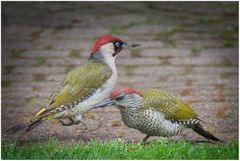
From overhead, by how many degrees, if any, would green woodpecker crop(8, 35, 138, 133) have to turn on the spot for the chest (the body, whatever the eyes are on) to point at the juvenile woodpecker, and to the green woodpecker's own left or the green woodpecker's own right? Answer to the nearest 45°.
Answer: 0° — it already faces it

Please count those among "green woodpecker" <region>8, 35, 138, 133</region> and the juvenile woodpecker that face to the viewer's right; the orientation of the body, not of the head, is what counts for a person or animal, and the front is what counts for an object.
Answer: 1

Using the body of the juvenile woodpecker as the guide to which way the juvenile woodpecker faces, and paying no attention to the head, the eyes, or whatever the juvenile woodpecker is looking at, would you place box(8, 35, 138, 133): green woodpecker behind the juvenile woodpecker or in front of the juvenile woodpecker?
in front

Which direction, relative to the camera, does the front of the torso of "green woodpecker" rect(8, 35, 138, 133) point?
to the viewer's right

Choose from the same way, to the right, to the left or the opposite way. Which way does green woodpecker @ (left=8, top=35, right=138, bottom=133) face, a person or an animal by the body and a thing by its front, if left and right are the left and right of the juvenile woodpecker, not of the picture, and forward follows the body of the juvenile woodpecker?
the opposite way

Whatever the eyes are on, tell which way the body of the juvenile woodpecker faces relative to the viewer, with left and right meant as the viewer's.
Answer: facing to the left of the viewer
